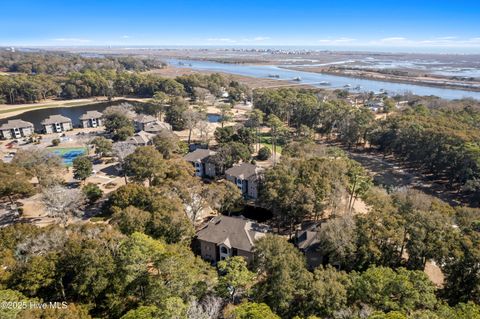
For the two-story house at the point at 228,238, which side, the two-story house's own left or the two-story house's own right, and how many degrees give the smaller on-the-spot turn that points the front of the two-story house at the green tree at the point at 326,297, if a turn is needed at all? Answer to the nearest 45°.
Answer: approximately 45° to the two-story house's own left

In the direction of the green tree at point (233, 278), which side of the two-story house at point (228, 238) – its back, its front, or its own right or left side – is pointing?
front

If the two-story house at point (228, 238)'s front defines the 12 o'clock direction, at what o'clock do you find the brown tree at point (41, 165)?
The brown tree is roughly at 4 o'clock from the two-story house.

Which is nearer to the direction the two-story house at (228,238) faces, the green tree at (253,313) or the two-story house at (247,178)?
the green tree

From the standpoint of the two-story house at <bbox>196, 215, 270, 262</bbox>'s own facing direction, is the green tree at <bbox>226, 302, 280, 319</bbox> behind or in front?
in front

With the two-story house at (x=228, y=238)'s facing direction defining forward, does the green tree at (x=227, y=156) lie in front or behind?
behind

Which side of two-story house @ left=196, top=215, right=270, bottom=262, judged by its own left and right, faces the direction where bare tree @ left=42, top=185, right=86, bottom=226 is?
right

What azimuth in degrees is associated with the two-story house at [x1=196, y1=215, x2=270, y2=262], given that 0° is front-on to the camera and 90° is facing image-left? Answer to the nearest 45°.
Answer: approximately 0°

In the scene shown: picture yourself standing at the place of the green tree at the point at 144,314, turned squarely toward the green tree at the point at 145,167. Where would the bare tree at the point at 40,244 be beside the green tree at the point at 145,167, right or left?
left

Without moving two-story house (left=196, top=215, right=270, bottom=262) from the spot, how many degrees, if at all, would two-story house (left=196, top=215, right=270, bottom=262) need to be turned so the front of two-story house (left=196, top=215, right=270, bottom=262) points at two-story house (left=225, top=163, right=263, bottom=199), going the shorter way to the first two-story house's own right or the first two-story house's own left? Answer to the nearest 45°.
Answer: approximately 180°

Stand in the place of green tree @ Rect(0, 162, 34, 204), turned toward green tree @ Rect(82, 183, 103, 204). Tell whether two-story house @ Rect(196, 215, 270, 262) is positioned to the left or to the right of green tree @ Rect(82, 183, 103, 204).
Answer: right

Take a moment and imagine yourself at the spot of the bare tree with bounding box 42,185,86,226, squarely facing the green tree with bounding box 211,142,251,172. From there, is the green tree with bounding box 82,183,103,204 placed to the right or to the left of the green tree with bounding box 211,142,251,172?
left

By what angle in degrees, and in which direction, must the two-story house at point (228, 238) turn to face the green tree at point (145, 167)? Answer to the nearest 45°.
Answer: approximately 135° to its right

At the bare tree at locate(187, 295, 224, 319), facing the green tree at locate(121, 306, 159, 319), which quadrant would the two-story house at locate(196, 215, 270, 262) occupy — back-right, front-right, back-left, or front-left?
back-right
